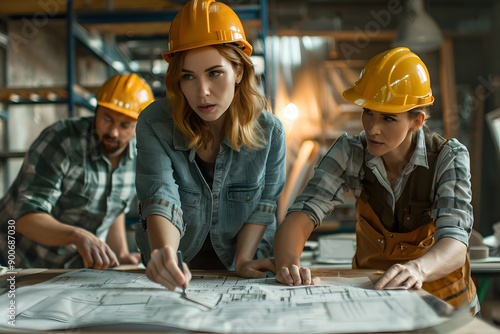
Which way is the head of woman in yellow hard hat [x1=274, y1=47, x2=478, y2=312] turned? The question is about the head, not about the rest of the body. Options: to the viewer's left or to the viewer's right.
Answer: to the viewer's left

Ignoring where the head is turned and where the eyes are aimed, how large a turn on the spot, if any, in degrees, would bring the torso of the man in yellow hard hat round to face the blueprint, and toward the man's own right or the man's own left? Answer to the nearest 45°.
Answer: approximately 45° to the man's own right

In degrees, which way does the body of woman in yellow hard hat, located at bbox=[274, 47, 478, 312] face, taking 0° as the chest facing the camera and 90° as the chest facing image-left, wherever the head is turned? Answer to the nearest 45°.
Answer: approximately 45°

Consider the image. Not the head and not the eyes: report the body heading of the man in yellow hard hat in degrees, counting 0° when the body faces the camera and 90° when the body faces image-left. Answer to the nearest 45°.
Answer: approximately 315°

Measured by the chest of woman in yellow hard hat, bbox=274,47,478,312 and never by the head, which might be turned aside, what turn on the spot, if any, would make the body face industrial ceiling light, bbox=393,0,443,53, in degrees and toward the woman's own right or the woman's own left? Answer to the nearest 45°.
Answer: approximately 135° to the woman's own right

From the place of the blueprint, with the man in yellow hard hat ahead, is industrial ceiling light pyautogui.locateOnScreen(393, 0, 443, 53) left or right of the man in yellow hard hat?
right

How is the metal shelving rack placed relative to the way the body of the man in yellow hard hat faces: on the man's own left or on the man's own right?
on the man's own left
